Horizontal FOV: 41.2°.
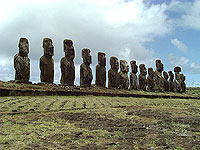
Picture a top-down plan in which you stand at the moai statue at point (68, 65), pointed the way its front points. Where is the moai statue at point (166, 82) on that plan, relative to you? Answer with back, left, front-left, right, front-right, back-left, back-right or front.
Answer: left

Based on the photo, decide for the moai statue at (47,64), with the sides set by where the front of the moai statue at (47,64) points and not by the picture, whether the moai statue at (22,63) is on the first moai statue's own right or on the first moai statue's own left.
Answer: on the first moai statue's own right

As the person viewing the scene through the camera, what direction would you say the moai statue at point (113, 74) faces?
facing the viewer and to the right of the viewer

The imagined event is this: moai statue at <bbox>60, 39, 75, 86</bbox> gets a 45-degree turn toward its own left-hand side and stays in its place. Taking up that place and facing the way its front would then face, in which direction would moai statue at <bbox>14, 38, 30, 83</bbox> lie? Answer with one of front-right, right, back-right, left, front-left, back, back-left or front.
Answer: back-right

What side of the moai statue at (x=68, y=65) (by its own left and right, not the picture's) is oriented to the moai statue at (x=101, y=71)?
left

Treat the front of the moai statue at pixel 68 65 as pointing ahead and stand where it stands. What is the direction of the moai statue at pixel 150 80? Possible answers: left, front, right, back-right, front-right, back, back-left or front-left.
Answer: left

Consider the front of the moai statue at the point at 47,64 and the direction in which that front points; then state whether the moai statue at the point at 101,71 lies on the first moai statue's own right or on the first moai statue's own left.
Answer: on the first moai statue's own left

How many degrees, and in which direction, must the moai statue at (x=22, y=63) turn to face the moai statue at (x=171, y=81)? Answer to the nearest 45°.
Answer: approximately 90° to its left

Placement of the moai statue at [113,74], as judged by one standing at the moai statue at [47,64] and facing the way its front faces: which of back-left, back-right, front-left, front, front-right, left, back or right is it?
left

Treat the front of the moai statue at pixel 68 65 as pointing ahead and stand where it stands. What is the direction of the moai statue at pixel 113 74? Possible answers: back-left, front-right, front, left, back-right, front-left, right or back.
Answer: left

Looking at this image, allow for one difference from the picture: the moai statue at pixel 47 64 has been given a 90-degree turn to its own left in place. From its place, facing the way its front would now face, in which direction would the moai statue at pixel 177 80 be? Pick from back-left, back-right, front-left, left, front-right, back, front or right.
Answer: front

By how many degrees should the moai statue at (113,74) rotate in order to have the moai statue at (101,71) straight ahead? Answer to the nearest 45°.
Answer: approximately 90° to its right

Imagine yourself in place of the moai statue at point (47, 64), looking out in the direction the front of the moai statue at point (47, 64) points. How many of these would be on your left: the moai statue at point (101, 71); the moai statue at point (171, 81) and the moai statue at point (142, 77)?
3

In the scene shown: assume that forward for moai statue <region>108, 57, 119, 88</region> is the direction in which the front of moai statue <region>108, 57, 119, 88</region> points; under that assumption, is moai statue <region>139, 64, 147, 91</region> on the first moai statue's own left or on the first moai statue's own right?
on the first moai statue's own left
